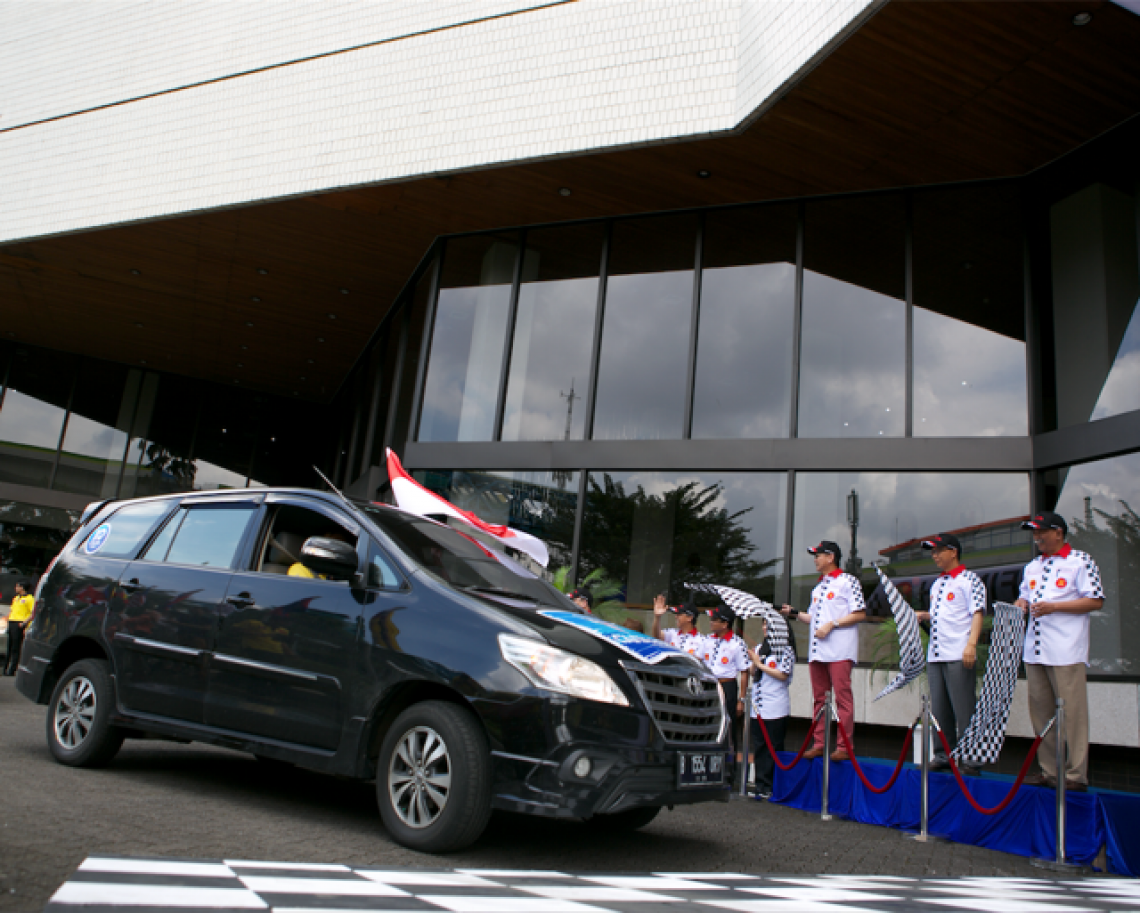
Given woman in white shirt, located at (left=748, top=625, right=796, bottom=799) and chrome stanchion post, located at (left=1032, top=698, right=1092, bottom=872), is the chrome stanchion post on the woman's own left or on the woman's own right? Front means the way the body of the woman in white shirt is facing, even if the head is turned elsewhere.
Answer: on the woman's own left

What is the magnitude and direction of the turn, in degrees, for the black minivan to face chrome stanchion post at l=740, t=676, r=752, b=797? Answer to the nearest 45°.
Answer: approximately 90° to its left

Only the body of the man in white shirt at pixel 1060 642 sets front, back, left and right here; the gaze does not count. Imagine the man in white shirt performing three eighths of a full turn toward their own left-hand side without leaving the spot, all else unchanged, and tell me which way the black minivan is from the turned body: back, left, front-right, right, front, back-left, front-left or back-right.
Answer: back-right

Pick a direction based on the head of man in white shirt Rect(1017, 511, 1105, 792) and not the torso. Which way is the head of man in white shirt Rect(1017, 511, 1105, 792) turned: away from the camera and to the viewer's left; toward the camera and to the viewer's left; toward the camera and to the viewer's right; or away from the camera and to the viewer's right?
toward the camera and to the viewer's left

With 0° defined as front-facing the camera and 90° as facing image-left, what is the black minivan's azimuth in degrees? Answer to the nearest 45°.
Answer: approximately 315°

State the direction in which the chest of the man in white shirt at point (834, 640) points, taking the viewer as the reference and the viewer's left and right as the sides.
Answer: facing the viewer and to the left of the viewer

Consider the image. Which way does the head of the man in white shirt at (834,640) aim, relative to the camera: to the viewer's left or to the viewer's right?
to the viewer's left

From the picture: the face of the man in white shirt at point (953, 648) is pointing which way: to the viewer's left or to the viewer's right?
to the viewer's left

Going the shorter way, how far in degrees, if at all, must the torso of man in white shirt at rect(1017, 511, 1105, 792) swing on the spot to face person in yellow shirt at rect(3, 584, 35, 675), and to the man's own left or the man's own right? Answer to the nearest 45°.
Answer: approximately 45° to the man's own right

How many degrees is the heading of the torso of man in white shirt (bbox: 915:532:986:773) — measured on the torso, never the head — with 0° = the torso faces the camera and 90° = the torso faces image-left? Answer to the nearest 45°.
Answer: approximately 45°

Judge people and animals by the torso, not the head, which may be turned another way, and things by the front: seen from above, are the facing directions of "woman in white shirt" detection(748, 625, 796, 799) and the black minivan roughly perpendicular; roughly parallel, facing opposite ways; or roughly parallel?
roughly perpendicular
